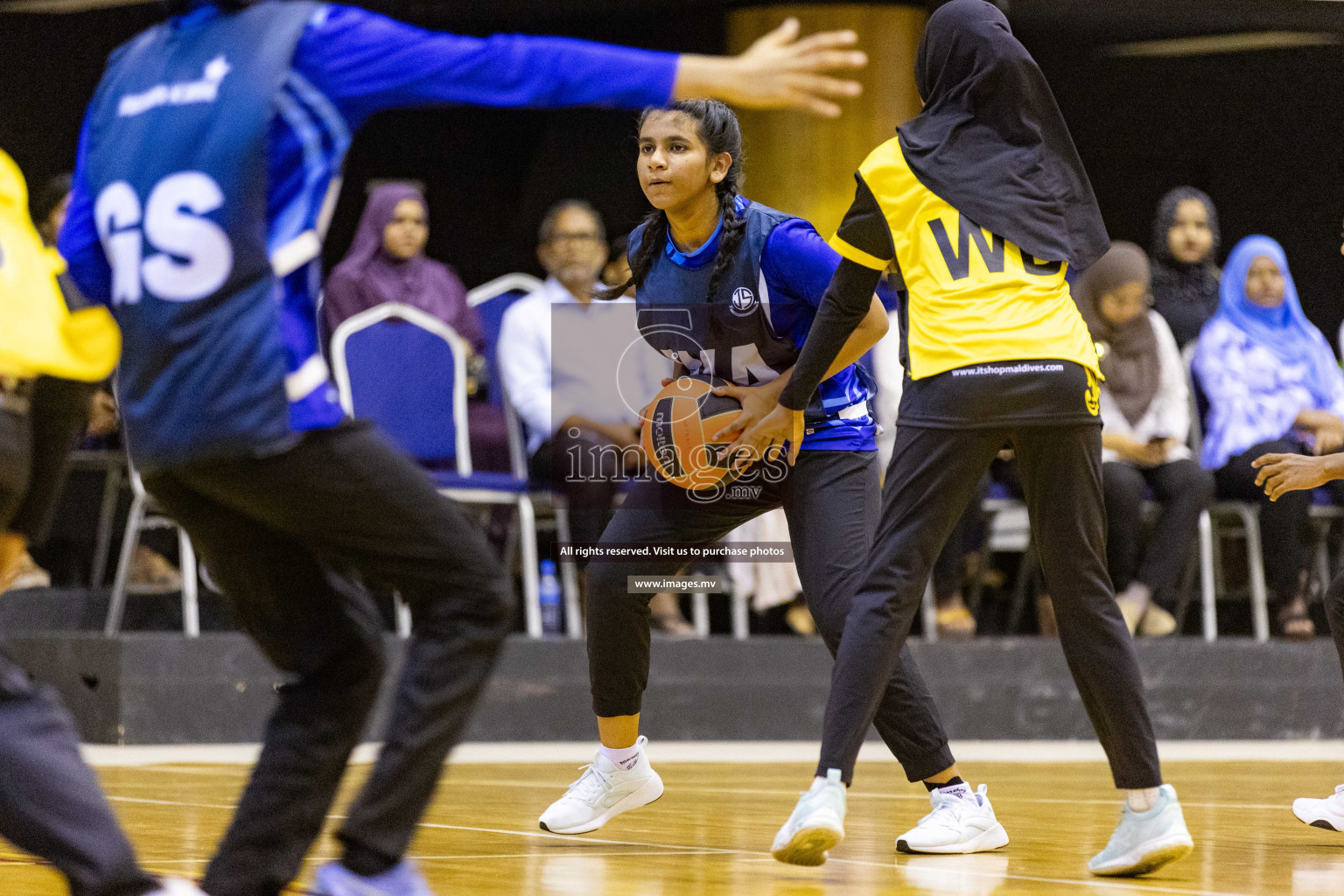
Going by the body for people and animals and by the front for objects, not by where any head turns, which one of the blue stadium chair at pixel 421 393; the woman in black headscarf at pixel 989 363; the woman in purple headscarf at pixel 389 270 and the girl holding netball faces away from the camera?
the woman in black headscarf

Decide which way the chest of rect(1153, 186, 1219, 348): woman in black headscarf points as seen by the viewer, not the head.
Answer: toward the camera

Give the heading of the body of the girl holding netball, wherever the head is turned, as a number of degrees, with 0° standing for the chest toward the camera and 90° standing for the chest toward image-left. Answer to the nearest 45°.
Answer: approximately 45°

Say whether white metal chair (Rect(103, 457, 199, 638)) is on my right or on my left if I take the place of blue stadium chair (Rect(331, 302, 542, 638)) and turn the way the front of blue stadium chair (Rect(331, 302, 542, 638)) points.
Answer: on my right

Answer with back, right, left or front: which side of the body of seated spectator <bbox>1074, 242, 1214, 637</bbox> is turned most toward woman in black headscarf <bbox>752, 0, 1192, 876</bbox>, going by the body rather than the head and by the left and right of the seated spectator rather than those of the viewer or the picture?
front

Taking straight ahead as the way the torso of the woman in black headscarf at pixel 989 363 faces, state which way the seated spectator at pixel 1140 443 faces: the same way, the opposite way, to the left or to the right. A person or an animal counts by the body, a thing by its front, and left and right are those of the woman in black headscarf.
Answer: the opposite way

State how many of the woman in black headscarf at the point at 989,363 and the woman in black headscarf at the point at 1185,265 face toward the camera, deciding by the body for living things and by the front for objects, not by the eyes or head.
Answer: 1

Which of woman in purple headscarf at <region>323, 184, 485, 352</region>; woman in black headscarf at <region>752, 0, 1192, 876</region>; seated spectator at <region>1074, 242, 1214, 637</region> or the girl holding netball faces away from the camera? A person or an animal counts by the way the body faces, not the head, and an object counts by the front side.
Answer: the woman in black headscarf

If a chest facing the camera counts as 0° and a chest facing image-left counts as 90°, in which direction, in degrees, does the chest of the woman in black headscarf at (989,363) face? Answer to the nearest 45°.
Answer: approximately 180°

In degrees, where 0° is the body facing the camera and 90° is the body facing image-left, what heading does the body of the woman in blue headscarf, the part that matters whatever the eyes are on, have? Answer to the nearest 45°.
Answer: approximately 315°

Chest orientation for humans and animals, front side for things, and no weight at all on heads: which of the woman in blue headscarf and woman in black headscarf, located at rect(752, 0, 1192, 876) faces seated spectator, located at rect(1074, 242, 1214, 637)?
the woman in black headscarf

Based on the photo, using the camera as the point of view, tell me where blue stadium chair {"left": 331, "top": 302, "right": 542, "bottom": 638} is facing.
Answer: facing the viewer and to the right of the viewer
